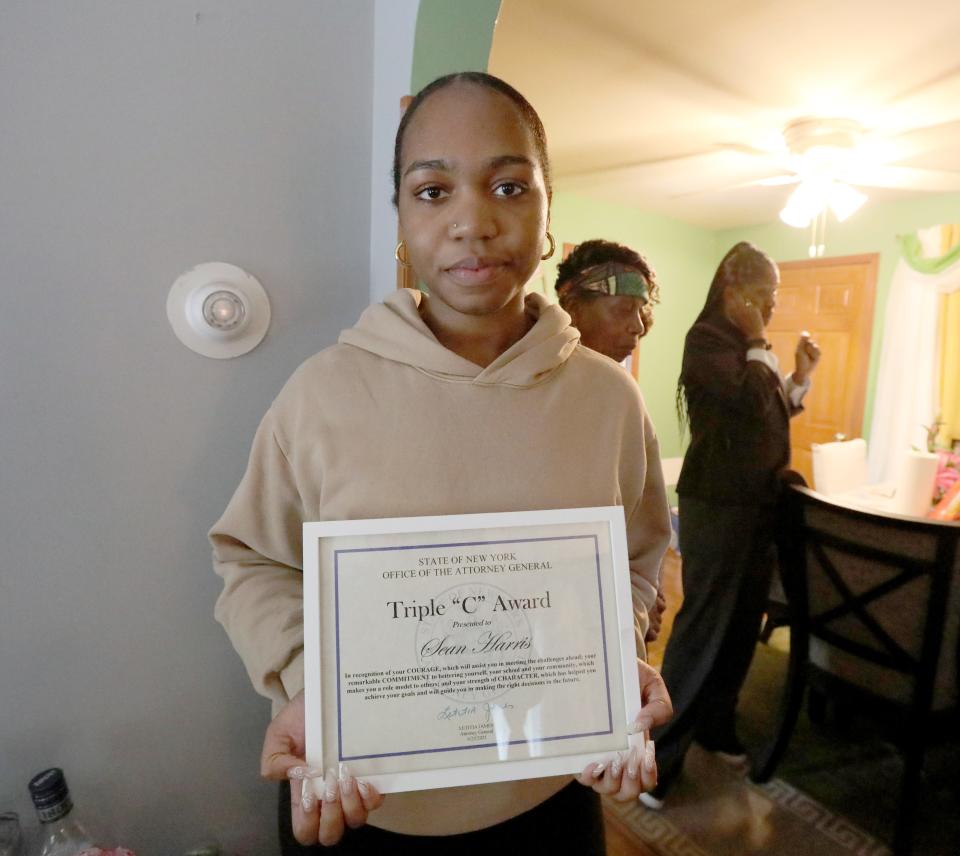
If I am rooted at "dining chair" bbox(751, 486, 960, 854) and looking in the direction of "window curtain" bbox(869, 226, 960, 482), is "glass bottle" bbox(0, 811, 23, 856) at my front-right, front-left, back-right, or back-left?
back-left

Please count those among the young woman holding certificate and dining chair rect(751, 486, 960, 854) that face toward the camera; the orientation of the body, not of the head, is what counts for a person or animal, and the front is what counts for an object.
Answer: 1

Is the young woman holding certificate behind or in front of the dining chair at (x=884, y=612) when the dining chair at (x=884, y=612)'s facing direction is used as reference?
behind

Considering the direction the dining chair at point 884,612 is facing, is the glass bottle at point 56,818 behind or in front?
behind

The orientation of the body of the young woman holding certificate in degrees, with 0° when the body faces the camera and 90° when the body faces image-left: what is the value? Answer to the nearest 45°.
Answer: approximately 0°

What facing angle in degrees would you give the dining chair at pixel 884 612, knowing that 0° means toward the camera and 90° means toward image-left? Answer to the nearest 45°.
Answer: approximately 225°

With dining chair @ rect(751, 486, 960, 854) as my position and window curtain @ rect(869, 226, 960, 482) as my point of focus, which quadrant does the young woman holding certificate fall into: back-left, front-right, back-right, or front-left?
back-left

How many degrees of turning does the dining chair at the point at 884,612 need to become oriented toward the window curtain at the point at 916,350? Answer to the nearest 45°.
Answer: approximately 45° to its left

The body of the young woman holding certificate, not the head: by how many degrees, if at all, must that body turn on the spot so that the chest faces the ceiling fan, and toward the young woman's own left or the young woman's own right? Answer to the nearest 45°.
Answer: approximately 135° to the young woman's own left

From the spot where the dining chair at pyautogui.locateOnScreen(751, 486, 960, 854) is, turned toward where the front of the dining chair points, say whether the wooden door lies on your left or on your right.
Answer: on your left
